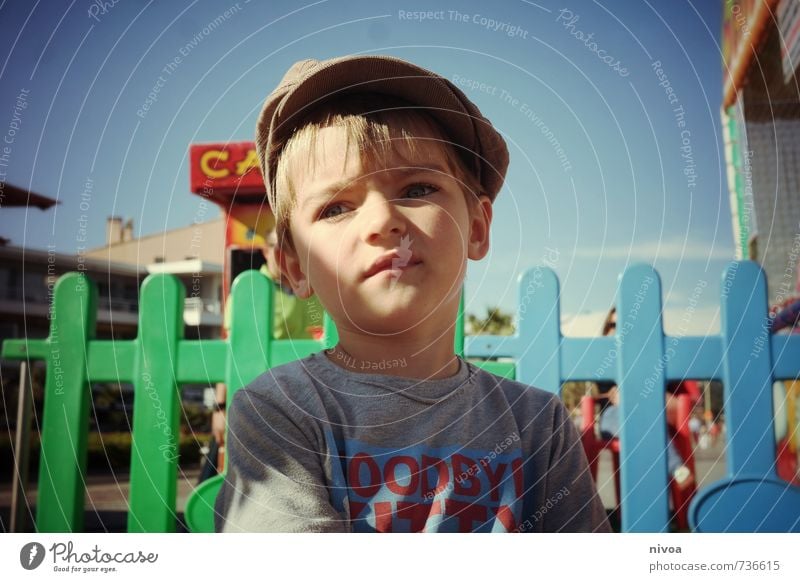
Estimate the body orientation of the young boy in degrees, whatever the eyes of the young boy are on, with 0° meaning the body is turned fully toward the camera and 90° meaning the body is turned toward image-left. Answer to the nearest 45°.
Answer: approximately 0°

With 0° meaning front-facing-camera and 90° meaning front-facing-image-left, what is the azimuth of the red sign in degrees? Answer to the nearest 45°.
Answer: approximately 0°

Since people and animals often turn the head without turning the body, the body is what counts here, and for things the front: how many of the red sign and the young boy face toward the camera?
2
